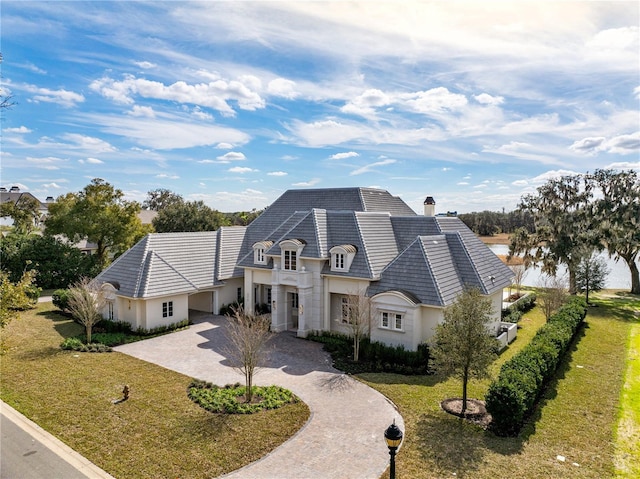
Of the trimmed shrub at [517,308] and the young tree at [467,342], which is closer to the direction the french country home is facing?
the young tree

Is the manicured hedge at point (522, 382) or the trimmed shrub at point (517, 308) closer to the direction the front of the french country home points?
the manicured hedge

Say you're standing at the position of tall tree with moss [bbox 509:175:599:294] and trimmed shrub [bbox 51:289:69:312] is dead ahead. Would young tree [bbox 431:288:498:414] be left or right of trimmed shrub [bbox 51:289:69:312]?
left

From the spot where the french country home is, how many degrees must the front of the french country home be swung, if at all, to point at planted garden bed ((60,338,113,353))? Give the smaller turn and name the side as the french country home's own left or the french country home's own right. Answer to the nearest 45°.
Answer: approximately 45° to the french country home's own right

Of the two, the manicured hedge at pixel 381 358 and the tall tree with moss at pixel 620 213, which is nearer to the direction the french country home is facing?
the manicured hedge

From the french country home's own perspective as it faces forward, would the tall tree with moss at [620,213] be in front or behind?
behind

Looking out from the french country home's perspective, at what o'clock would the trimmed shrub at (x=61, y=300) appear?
The trimmed shrub is roughly at 2 o'clock from the french country home.

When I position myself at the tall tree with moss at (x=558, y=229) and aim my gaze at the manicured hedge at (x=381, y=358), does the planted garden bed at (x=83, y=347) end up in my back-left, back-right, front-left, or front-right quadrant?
front-right

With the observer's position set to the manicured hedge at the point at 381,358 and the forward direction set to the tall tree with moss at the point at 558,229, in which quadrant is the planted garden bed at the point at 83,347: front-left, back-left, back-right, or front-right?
back-left

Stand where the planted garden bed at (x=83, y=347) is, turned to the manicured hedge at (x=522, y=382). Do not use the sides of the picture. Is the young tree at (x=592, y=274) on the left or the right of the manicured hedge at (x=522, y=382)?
left
